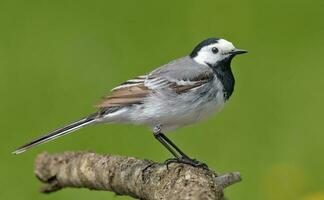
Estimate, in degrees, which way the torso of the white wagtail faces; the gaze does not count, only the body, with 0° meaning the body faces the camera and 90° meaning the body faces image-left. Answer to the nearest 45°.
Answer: approximately 270°
